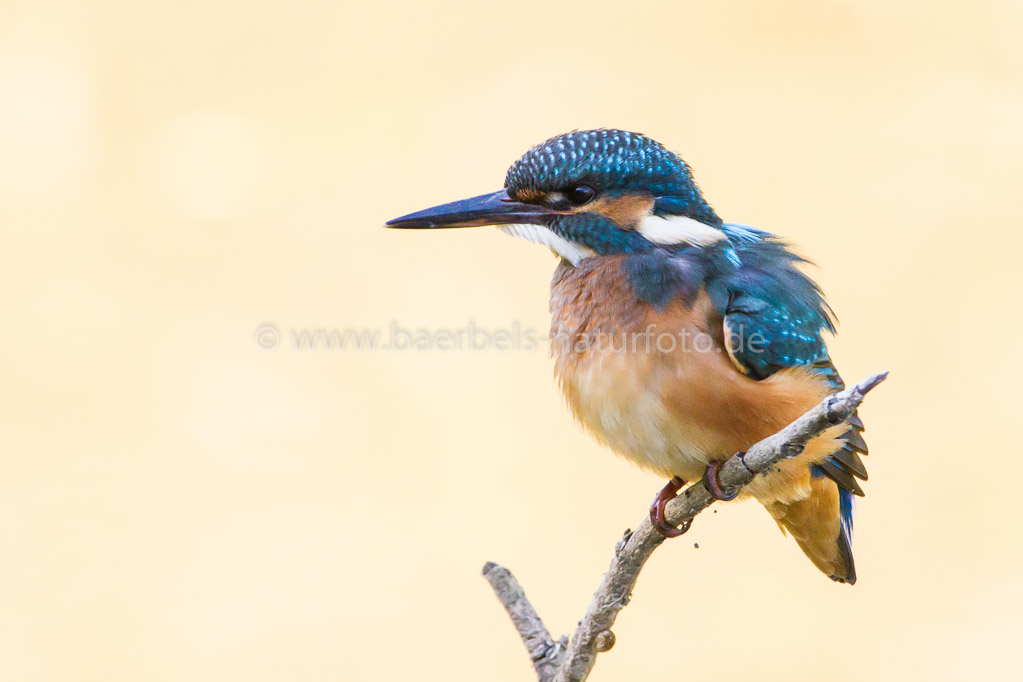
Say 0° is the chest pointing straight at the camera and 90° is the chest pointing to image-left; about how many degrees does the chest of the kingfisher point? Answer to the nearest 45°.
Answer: approximately 45°
